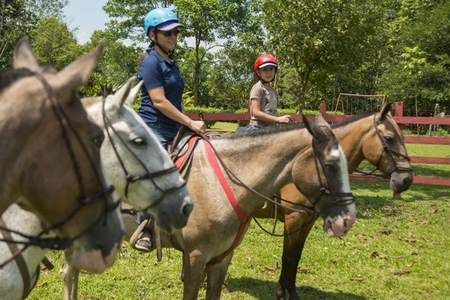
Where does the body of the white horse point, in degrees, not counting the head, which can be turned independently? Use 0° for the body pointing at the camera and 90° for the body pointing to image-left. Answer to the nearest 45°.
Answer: approximately 270°

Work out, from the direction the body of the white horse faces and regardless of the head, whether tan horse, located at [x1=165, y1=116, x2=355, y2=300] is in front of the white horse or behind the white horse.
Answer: in front

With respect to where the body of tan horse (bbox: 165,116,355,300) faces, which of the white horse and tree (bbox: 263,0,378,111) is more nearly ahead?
the tree

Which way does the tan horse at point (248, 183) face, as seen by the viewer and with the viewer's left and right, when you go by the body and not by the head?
facing to the right of the viewer

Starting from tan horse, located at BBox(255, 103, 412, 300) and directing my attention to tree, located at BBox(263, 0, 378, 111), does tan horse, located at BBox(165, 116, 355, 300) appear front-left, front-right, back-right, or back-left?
back-left

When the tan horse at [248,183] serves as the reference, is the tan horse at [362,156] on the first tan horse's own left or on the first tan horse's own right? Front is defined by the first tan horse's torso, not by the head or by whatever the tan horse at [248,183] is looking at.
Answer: on the first tan horse's own left

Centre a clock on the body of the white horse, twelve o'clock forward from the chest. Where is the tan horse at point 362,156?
The tan horse is roughly at 11 o'clock from the white horse.

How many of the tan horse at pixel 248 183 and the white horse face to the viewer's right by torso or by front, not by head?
2

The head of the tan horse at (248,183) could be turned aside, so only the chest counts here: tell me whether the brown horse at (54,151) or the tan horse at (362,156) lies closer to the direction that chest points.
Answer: the tan horse

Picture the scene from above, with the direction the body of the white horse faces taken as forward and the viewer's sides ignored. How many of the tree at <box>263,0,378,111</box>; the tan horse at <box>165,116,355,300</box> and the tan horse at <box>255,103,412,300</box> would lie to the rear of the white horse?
0

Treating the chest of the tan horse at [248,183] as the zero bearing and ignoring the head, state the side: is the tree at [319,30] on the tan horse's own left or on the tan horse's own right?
on the tan horse's own left

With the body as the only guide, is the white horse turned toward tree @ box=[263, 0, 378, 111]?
no

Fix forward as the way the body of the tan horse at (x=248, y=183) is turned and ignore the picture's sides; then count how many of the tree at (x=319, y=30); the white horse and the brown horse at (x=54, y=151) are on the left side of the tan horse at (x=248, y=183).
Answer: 1

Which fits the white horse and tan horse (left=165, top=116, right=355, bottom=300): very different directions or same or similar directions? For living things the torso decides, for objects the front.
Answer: same or similar directions
